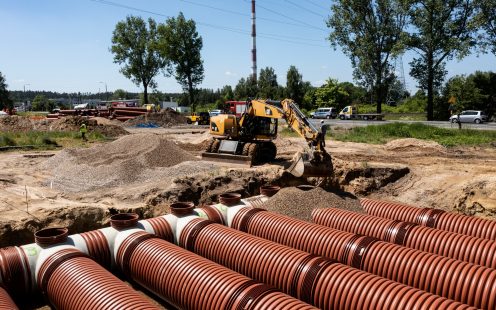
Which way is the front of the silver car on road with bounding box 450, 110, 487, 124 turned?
to the viewer's left

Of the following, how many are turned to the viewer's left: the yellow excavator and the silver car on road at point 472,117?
1

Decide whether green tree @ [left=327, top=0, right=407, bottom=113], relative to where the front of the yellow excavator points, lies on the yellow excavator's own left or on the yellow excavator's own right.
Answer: on the yellow excavator's own left

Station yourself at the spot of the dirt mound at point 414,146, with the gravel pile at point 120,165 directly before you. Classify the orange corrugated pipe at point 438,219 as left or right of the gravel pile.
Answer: left

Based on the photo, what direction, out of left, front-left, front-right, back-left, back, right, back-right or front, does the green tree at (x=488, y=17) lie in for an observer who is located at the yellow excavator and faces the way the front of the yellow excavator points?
left

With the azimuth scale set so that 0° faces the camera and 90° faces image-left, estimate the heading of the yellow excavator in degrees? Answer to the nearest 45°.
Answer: approximately 315°

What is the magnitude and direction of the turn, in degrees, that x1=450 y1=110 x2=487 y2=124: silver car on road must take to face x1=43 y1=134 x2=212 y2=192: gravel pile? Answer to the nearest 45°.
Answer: approximately 90° to its left

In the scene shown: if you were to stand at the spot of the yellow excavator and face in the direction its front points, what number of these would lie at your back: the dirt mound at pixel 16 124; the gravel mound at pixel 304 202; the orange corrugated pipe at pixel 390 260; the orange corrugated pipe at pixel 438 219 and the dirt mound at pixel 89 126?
2

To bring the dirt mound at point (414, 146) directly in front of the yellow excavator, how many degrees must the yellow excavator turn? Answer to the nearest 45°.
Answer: approximately 90° to its left

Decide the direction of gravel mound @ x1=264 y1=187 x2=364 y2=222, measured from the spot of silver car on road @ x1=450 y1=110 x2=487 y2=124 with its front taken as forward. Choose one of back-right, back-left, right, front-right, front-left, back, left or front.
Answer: left
